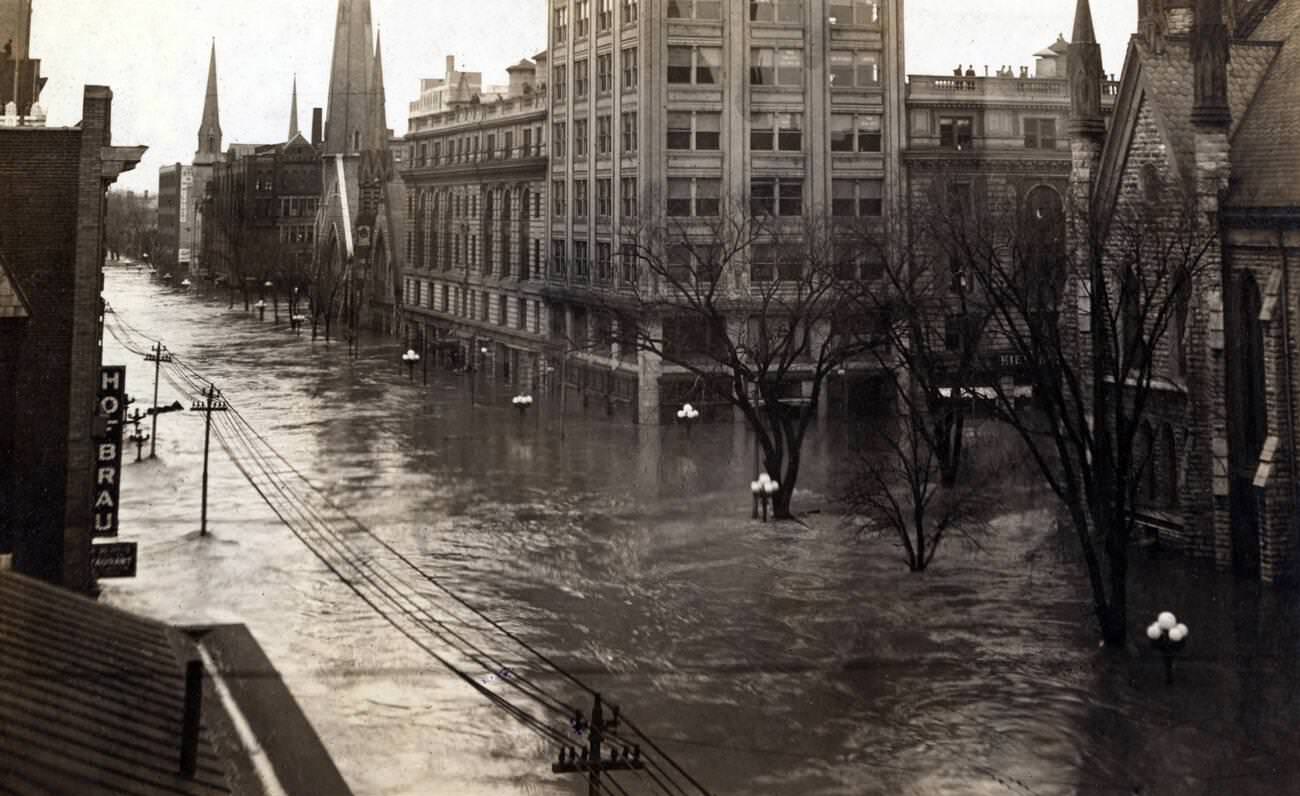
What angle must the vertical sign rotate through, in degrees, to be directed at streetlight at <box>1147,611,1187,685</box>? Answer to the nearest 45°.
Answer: approximately 45° to its left

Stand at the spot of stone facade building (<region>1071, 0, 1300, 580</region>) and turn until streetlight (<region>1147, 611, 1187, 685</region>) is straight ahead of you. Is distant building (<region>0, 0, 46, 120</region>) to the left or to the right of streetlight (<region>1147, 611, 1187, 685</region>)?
right

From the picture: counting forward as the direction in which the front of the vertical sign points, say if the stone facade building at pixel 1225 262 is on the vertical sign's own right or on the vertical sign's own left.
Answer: on the vertical sign's own left

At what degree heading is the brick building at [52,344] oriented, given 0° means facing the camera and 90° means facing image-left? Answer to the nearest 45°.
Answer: approximately 270°

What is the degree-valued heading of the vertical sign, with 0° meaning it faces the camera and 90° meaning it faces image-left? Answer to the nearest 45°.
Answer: approximately 0°

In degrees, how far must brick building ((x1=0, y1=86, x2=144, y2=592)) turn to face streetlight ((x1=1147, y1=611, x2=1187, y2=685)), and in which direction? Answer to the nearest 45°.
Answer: approximately 45° to its right
